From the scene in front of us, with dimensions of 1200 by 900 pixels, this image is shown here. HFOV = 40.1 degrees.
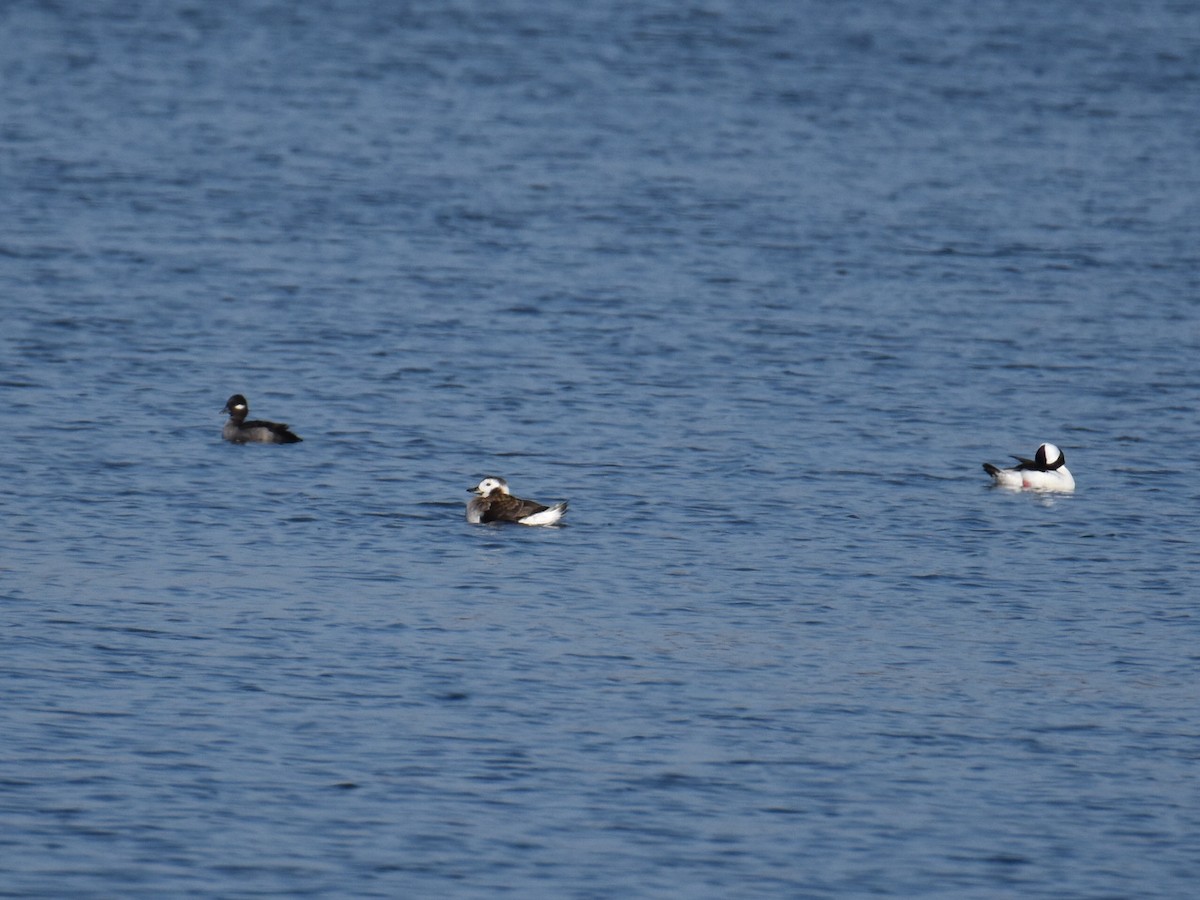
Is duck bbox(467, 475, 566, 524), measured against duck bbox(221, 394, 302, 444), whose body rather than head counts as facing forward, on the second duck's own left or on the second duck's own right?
on the second duck's own left

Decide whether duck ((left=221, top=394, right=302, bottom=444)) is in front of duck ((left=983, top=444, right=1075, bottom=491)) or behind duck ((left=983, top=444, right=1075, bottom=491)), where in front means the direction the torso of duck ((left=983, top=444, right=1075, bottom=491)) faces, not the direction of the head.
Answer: behind

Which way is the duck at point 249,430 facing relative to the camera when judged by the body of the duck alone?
to the viewer's left

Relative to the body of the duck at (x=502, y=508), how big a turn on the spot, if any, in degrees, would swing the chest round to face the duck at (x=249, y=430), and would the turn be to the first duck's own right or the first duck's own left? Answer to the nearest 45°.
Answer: approximately 45° to the first duck's own right

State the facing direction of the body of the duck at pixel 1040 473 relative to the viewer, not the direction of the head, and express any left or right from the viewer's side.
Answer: facing to the right of the viewer

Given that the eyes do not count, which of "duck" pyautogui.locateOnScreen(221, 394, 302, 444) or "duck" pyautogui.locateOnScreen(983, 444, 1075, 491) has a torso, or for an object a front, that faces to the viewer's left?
"duck" pyautogui.locateOnScreen(221, 394, 302, 444)

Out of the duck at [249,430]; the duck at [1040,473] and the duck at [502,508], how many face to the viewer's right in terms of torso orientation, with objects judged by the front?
1

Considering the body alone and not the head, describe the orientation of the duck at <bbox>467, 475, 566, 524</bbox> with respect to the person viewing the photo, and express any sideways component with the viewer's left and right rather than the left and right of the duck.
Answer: facing to the left of the viewer

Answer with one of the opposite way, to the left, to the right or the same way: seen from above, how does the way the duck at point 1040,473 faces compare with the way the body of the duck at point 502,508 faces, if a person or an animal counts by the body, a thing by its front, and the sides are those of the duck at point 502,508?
the opposite way

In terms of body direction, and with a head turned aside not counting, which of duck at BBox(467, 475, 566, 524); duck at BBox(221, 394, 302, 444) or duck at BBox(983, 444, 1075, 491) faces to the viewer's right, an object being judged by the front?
duck at BBox(983, 444, 1075, 491)

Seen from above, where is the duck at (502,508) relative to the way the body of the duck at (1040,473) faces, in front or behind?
behind
